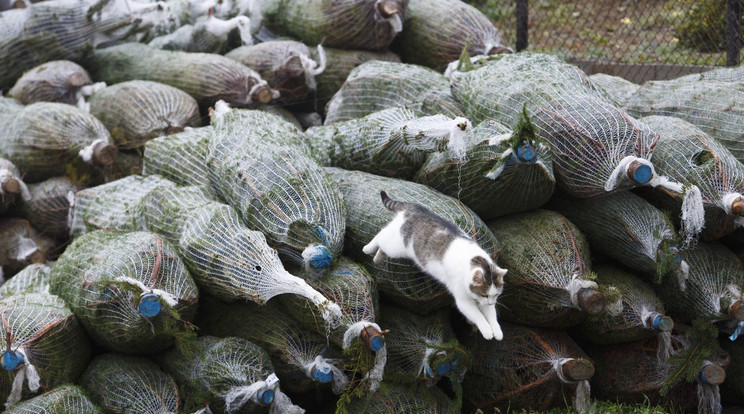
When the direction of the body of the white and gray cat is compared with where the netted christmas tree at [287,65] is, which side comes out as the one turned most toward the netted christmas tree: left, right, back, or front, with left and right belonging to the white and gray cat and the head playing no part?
back

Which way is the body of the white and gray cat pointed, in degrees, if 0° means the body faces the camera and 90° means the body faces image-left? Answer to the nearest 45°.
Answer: approximately 315°

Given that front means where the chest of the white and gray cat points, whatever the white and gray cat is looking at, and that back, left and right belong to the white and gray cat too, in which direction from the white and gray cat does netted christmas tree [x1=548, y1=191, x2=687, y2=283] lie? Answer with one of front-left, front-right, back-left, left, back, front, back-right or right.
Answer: left

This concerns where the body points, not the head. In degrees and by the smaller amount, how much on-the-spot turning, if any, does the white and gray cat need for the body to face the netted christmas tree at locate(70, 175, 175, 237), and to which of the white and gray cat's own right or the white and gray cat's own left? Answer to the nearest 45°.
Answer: approximately 135° to the white and gray cat's own right

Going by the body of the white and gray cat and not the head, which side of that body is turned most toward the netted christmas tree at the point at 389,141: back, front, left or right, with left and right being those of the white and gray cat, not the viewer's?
back

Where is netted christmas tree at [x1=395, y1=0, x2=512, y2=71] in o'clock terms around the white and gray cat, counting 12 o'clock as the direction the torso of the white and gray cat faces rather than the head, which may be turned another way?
The netted christmas tree is roughly at 7 o'clock from the white and gray cat.

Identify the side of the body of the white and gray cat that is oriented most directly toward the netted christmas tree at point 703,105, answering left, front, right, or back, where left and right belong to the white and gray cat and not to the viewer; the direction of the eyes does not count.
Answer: left

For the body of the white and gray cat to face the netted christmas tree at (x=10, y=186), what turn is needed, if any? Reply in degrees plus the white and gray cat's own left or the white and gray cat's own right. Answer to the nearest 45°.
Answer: approximately 135° to the white and gray cat's own right

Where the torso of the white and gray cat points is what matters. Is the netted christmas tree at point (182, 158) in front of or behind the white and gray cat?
behind

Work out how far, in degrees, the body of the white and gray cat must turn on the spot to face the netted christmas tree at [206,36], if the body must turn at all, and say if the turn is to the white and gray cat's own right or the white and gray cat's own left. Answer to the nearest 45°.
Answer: approximately 180°
